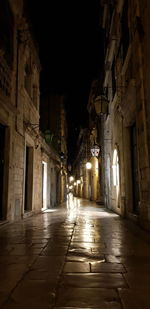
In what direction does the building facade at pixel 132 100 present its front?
to the viewer's left

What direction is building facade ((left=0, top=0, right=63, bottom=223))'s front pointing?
to the viewer's right

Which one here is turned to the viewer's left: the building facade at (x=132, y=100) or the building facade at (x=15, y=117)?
the building facade at (x=132, y=100)

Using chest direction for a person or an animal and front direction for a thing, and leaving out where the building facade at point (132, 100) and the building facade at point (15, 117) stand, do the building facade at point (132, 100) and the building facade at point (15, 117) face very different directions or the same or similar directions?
very different directions

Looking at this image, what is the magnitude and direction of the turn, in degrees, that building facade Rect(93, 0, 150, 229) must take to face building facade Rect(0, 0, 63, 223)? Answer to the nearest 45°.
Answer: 0° — it already faces it

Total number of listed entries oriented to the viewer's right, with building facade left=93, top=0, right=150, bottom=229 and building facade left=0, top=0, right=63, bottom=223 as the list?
1

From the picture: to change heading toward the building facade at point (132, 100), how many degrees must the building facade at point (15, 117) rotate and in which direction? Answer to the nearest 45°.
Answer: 0° — it already faces it
